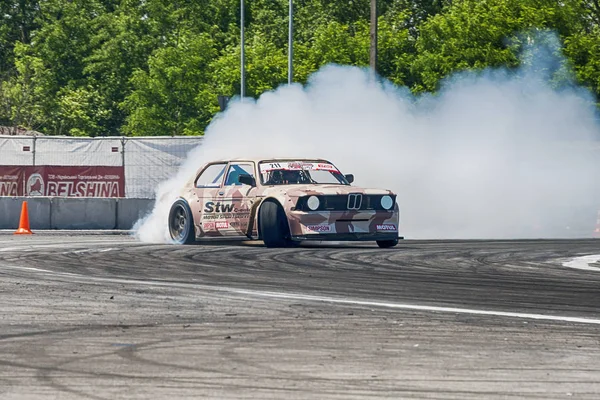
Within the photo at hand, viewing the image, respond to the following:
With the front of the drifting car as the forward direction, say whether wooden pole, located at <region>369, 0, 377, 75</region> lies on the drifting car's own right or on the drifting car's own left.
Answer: on the drifting car's own left

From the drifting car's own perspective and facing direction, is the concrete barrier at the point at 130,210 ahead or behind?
behind

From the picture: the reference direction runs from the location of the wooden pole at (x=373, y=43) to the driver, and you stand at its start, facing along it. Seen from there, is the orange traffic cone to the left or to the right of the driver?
right

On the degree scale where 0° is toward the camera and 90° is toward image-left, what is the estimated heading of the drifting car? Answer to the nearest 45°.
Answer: approximately 315°

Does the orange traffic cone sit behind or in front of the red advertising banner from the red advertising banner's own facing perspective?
in front
